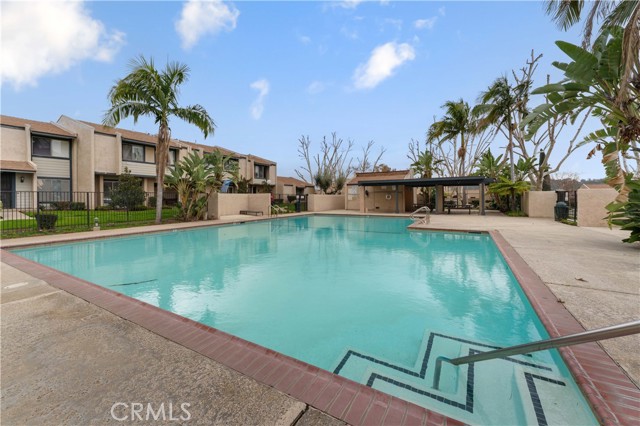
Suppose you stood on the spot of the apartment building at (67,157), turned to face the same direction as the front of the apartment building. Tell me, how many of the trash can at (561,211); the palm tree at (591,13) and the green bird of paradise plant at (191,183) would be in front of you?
3

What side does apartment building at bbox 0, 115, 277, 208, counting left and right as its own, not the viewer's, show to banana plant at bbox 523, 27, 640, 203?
front

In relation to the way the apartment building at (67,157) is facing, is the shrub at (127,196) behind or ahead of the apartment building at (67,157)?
ahead

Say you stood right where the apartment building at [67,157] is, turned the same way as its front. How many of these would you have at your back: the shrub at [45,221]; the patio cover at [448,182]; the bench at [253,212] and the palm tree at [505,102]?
0

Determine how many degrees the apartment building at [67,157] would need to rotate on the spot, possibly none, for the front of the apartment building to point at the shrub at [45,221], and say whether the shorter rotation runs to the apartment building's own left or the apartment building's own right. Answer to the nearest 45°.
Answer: approximately 45° to the apartment building's own right

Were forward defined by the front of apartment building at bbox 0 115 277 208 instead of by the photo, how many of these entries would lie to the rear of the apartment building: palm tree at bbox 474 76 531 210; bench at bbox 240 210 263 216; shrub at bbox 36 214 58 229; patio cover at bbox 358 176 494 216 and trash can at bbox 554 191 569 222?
0

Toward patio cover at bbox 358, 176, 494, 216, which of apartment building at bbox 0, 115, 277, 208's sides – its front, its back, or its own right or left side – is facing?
front

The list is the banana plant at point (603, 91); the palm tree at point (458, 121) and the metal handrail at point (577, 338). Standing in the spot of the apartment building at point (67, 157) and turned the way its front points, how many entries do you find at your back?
0

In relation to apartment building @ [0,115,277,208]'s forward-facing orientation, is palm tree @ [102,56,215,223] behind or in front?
in front

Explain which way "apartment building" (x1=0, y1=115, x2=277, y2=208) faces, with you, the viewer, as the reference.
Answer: facing the viewer and to the right of the viewer

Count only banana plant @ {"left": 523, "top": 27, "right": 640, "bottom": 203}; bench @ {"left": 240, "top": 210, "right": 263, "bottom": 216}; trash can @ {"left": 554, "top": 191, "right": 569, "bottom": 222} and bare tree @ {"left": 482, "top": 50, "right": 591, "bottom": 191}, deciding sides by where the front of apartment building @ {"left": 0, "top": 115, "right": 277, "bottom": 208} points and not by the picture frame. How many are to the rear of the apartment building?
0

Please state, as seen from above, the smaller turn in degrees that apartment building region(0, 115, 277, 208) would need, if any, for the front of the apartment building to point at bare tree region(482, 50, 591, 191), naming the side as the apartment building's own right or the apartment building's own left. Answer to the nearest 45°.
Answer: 0° — it already faces it

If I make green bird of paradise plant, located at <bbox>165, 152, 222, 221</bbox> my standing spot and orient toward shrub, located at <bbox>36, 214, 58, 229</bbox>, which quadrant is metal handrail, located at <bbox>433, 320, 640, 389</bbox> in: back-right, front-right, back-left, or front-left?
front-left

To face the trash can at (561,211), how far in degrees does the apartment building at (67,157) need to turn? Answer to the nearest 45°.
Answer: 0° — it already faces it

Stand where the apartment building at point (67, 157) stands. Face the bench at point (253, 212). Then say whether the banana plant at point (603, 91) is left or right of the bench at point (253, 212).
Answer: right

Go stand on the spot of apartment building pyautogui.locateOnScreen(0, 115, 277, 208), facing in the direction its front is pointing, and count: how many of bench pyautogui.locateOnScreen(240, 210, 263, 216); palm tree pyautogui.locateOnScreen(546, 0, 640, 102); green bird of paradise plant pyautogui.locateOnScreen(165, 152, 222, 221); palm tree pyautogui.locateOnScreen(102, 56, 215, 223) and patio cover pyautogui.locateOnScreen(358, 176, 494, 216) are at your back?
0
